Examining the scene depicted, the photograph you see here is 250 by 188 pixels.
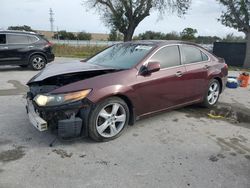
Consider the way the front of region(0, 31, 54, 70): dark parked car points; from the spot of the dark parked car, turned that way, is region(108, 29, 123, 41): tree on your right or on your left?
on your right

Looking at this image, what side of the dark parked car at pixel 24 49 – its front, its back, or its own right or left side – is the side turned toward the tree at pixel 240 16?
back

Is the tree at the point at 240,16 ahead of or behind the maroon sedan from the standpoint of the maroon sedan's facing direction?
behind

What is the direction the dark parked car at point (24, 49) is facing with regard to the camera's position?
facing to the left of the viewer

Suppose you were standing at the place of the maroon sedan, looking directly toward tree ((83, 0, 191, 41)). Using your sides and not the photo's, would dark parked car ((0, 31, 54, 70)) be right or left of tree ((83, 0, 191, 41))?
left

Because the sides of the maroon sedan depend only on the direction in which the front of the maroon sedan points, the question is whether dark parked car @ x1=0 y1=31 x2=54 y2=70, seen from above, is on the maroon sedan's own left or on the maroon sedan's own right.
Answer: on the maroon sedan's own right

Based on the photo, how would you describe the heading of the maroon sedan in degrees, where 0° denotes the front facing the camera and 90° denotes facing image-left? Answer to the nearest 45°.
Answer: approximately 45°

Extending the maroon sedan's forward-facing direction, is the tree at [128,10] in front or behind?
behind
